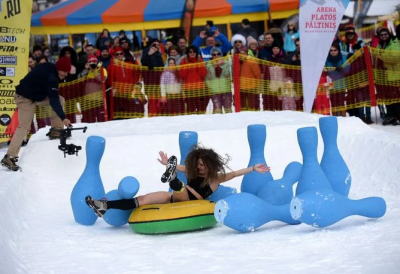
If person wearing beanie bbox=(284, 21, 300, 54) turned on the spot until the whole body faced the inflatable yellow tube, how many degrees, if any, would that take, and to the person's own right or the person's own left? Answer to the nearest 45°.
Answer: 0° — they already face it

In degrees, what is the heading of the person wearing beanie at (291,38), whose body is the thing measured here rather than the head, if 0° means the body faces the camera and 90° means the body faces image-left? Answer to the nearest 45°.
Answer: approximately 0°

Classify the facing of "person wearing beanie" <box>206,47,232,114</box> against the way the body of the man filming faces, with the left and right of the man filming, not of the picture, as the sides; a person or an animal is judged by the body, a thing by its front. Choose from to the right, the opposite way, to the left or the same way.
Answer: to the right

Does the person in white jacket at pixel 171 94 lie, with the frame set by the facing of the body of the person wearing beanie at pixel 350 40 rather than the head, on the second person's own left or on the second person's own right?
on the second person's own right

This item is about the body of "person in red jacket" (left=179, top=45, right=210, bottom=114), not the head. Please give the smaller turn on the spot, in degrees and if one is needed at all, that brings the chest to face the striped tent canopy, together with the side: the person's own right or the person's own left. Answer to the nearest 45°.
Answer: approximately 180°

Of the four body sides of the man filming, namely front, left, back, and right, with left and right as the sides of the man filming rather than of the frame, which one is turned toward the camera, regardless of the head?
right

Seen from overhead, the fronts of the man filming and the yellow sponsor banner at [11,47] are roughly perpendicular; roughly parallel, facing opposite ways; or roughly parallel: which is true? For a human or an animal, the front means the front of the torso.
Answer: roughly perpendicular

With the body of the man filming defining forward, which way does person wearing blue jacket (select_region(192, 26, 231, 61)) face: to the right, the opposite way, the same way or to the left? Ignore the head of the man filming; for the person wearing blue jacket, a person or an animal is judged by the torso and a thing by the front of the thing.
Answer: to the right

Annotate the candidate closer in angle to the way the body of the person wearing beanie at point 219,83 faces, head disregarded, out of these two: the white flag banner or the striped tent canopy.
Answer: the white flag banner
